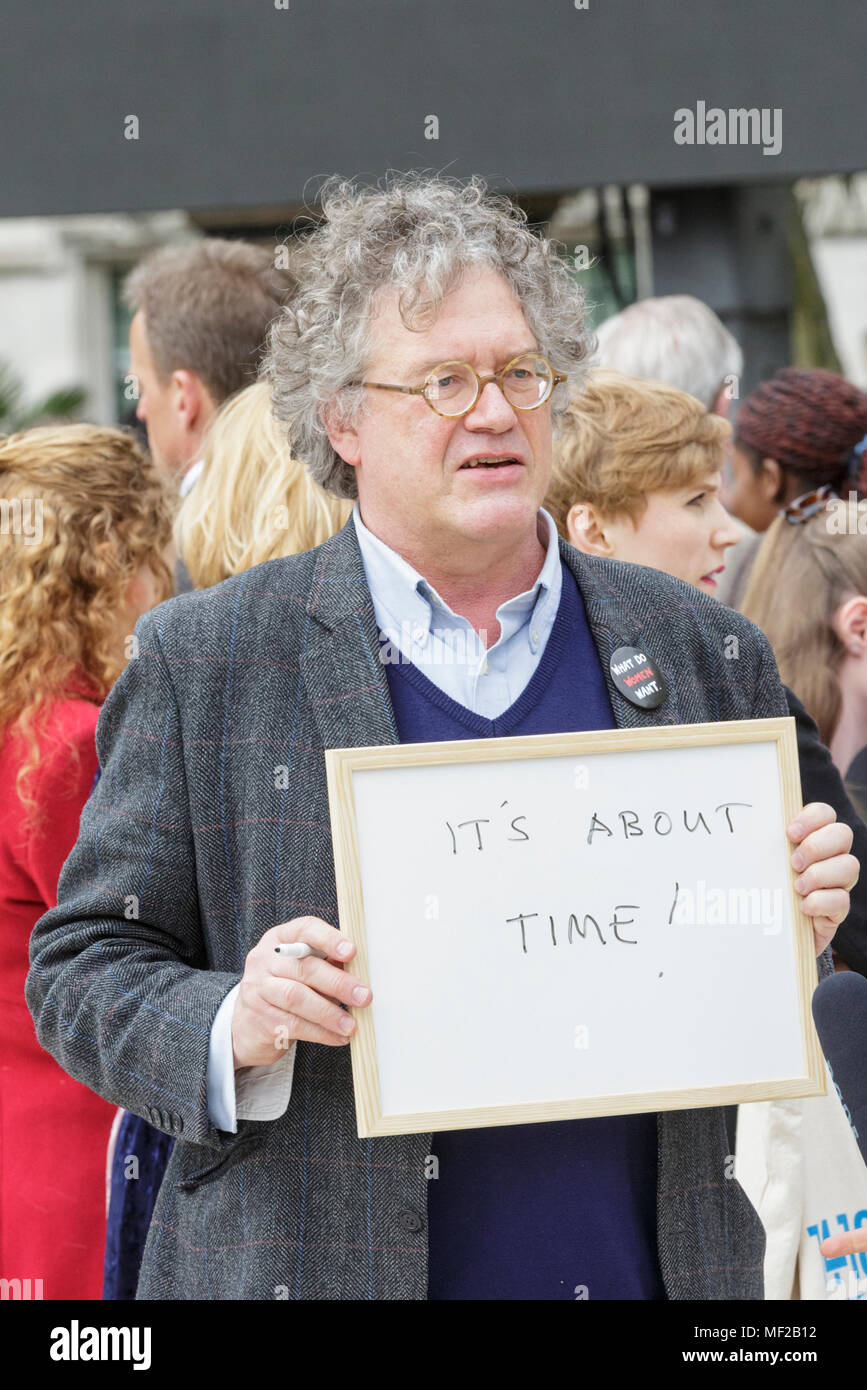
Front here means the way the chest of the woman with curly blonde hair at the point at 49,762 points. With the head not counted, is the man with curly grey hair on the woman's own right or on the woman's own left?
on the woman's own right

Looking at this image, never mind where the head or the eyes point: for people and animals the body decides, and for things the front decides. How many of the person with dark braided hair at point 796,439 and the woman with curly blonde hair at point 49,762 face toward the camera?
0

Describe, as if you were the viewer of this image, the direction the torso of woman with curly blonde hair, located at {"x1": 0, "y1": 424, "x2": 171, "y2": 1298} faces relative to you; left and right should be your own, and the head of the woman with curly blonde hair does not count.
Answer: facing away from the viewer and to the right of the viewer

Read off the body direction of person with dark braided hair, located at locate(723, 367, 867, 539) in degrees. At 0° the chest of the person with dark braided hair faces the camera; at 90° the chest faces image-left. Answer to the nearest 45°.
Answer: approximately 135°

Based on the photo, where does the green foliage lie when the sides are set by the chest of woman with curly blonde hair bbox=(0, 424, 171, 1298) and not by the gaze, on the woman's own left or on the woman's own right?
on the woman's own left
